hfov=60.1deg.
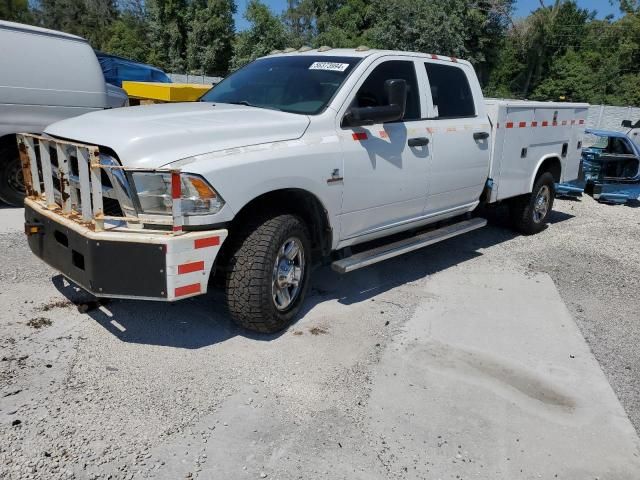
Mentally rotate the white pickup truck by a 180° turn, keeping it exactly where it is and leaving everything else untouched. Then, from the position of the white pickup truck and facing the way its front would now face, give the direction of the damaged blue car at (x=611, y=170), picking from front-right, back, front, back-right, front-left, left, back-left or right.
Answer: front

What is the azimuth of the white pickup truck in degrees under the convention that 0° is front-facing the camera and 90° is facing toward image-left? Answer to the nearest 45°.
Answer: approximately 45°

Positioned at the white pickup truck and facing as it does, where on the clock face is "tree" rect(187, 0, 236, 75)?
The tree is roughly at 4 o'clock from the white pickup truck.

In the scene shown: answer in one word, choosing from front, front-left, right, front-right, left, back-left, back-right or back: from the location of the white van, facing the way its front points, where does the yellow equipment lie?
back

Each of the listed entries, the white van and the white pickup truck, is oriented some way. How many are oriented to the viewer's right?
0

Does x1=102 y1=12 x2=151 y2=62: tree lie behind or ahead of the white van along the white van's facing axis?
behind

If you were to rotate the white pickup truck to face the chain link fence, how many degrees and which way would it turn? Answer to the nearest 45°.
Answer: approximately 180°

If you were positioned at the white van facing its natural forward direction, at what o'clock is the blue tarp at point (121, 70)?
The blue tarp is roughly at 5 o'clock from the white van.

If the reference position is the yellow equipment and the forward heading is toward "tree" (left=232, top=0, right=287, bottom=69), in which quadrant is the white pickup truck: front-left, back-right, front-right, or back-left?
back-right
